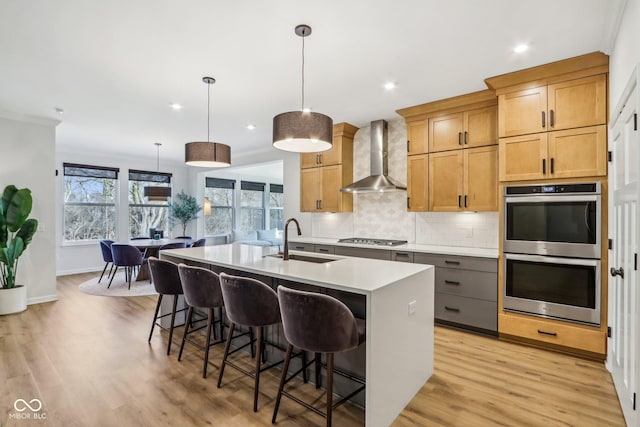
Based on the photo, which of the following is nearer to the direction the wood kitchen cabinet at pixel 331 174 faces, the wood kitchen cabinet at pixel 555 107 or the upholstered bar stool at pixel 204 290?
the upholstered bar stool

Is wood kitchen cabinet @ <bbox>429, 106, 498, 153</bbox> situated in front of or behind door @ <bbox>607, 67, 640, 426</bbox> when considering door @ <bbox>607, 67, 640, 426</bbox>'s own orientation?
in front

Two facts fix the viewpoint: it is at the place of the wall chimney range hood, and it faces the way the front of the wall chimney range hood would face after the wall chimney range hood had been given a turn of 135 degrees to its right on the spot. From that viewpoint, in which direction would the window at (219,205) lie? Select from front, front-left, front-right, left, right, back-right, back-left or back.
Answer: front-left

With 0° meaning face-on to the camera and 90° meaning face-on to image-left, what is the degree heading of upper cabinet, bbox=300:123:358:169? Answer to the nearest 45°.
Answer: approximately 45°

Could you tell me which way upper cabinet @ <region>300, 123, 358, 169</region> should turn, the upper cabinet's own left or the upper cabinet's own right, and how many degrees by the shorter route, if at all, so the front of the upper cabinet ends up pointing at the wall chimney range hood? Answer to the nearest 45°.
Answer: approximately 90° to the upper cabinet's own left

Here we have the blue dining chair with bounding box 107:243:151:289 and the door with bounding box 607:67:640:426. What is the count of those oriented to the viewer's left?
1

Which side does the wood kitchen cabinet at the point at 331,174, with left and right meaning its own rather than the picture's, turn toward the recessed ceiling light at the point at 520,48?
left

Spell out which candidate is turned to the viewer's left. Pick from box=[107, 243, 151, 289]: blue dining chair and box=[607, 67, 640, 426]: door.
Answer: the door

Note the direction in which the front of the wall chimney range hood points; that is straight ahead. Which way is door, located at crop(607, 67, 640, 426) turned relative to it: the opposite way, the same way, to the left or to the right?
to the right

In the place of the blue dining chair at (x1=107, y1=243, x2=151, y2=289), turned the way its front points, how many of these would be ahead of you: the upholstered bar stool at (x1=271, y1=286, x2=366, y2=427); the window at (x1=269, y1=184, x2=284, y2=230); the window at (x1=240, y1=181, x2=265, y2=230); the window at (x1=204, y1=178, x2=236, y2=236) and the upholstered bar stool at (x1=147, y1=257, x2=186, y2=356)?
3

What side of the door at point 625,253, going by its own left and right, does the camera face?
left

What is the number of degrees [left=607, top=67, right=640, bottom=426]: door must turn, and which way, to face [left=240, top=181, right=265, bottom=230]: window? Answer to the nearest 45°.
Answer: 0° — it already faces it

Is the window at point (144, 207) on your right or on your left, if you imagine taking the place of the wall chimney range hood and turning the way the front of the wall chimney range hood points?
on your right

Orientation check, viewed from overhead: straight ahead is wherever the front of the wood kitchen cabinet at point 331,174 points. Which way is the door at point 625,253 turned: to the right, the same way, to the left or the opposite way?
to the right

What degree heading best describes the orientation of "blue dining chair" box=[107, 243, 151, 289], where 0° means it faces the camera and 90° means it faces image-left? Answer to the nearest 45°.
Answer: approximately 225°

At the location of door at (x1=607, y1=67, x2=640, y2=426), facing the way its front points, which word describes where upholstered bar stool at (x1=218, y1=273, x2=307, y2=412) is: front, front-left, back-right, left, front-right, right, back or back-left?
front-left

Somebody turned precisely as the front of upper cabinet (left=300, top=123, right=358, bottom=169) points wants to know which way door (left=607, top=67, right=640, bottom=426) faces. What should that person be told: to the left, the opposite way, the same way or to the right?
to the right

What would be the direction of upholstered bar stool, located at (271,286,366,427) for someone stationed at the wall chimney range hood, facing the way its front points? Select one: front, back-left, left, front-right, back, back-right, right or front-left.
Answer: front-left

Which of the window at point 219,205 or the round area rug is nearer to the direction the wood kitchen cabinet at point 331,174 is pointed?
the round area rug
